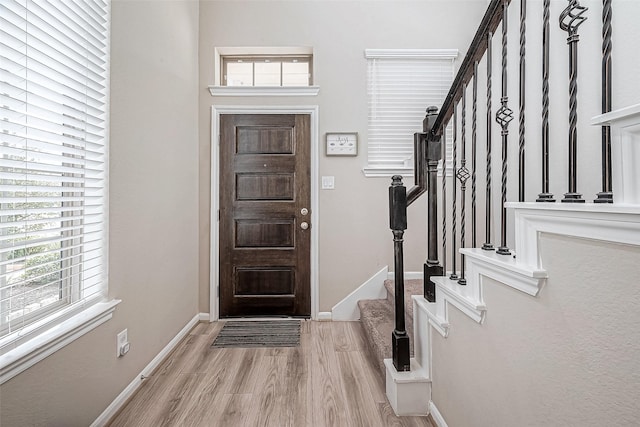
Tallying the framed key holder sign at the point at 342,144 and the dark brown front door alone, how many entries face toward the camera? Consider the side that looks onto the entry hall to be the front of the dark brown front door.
2

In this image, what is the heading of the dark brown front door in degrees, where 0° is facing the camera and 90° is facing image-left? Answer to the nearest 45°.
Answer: approximately 0°

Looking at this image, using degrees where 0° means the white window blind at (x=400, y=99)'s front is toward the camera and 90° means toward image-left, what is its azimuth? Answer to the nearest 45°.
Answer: approximately 0°

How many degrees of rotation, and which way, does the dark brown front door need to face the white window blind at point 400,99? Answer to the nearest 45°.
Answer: approximately 90° to its left

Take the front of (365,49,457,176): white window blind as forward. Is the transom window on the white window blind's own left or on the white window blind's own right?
on the white window blind's own right
